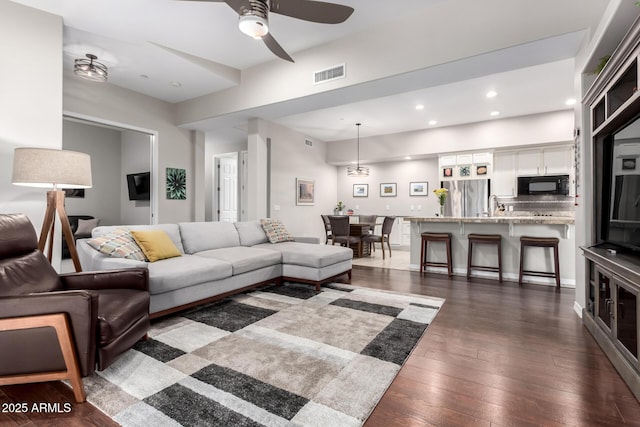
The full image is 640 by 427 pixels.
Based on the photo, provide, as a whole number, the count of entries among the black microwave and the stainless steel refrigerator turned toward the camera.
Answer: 2

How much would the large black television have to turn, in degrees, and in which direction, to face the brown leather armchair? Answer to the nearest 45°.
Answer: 0° — it already faces it

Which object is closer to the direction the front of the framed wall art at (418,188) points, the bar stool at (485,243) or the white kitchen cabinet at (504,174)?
the bar stool

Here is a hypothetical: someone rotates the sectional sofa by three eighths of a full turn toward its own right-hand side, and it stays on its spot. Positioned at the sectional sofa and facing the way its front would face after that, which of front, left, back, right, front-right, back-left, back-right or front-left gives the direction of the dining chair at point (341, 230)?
back-right

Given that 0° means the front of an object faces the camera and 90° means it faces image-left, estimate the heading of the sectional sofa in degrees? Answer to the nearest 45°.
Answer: approximately 315°

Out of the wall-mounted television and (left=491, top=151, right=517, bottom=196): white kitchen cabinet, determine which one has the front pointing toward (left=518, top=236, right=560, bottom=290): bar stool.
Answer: the white kitchen cabinet

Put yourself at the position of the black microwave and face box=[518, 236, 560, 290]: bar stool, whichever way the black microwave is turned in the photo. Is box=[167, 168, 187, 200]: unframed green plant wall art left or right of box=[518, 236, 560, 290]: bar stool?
right

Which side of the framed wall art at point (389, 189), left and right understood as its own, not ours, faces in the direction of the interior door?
right

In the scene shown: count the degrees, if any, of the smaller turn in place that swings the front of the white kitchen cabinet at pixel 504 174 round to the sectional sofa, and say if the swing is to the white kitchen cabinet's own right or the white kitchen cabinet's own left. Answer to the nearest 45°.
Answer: approximately 45° to the white kitchen cabinet's own right

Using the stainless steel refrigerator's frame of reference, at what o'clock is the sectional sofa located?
The sectional sofa is roughly at 1 o'clock from the stainless steel refrigerator.

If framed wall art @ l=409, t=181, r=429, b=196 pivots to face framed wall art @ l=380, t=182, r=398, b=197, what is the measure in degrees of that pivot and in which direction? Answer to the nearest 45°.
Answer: approximately 90° to its right

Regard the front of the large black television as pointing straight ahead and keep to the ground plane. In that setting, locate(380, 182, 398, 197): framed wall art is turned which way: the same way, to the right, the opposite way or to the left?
to the left
